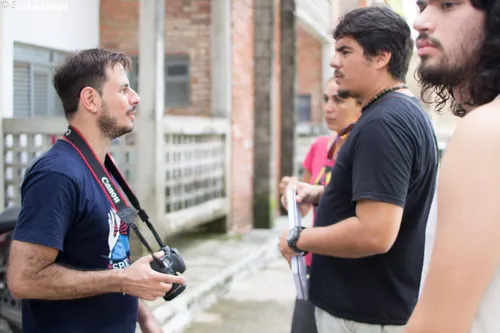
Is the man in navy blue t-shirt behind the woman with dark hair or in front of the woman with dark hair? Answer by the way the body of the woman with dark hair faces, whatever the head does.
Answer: in front

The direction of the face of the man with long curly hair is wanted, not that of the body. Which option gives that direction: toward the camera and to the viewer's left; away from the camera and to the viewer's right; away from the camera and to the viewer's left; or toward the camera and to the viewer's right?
toward the camera and to the viewer's left

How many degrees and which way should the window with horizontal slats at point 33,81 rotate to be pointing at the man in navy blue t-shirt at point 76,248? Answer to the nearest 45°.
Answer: approximately 45° to its right

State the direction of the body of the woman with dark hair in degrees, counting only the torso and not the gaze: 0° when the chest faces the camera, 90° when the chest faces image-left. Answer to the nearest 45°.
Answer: approximately 45°

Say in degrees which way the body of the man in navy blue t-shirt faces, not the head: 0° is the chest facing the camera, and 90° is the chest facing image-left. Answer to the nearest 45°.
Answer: approximately 270°

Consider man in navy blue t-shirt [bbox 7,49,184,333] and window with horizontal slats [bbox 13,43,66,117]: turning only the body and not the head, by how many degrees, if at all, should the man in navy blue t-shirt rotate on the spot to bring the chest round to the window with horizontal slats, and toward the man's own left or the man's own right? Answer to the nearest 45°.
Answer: approximately 90° to the man's own left

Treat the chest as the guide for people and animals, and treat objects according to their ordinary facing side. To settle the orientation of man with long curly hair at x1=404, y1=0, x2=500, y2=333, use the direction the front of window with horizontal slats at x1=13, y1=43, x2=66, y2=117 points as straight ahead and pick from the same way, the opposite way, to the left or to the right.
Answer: the opposite way

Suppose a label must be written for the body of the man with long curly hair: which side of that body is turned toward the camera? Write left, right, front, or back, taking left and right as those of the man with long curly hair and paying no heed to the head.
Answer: left

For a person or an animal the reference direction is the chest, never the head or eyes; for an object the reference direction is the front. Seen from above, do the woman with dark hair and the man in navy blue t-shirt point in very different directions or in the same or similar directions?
very different directions

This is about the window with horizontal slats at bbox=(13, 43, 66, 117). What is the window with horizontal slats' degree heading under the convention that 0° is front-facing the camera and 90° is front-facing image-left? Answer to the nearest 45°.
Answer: approximately 315°

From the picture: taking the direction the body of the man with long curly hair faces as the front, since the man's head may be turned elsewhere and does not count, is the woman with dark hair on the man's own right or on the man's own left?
on the man's own right

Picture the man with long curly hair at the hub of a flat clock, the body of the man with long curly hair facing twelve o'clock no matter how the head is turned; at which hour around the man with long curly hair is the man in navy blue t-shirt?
The man in navy blue t-shirt is roughly at 1 o'clock from the man with long curly hair.

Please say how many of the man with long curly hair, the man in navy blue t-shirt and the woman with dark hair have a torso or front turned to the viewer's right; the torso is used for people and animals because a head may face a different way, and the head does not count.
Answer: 1
